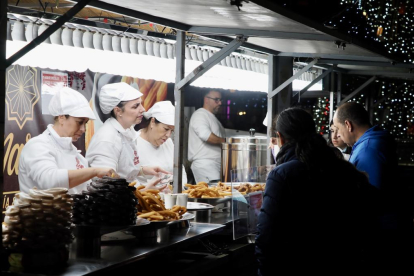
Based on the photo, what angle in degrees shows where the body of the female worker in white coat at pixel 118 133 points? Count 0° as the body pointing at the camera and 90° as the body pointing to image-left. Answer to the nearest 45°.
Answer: approximately 270°

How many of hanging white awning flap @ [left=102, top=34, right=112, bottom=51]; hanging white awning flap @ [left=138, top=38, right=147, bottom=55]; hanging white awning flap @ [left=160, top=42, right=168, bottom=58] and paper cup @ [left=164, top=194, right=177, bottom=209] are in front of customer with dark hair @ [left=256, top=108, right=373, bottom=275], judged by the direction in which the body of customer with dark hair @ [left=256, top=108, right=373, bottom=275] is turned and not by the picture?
4

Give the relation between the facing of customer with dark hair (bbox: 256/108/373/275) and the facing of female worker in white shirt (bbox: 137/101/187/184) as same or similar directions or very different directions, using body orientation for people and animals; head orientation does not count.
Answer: very different directions

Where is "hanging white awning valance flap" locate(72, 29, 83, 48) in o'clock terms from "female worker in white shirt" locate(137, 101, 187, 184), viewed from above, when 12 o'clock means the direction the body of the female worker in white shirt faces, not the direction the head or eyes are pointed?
The hanging white awning valance flap is roughly at 2 o'clock from the female worker in white shirt.

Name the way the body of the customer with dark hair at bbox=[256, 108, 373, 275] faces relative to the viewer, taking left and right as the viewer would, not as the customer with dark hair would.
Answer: facing away from the viewer and to the left of the viewer

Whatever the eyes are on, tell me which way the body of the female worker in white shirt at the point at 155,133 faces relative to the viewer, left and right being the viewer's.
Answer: facing the viewer and to the right of the viewer

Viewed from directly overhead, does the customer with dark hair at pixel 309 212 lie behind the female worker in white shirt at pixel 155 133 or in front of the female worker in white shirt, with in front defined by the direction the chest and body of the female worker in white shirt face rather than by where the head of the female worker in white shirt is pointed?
in front
